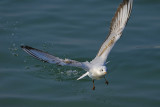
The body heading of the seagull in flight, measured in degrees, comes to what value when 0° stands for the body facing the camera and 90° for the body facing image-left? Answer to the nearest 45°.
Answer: approximately 315°
